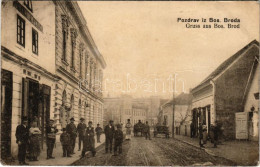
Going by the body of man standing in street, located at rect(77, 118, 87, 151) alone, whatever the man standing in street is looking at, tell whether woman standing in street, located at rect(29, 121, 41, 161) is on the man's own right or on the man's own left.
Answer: on the man's own right

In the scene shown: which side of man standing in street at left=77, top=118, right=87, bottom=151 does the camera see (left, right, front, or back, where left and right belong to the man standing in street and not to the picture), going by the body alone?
front

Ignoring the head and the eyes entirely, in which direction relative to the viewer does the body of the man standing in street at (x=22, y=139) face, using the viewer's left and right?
facing the viewer and to the right of the viewer

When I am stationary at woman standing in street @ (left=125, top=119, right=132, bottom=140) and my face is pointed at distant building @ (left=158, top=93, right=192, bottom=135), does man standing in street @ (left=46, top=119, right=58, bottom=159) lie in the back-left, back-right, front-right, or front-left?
back-right

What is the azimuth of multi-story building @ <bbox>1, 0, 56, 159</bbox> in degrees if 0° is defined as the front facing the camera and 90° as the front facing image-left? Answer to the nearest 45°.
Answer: approximately 315°

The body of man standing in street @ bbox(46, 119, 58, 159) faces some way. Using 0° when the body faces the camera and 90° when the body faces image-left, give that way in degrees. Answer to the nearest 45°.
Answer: approximately 315°
